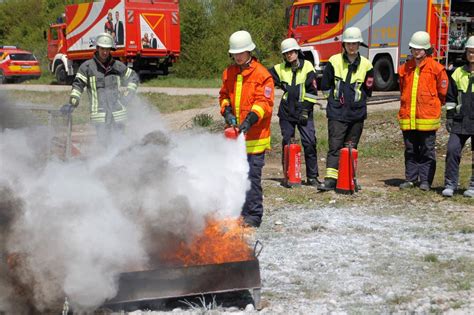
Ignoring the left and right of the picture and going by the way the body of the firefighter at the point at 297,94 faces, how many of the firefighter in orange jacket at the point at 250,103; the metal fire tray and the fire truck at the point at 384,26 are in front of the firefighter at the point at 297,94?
2

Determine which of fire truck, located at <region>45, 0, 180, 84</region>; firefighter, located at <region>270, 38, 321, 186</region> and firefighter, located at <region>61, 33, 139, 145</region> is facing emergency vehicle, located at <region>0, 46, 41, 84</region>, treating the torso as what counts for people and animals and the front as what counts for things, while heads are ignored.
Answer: the fire truck

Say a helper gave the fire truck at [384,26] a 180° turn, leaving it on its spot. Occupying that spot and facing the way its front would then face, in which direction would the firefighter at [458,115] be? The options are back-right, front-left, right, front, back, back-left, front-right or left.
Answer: front-right

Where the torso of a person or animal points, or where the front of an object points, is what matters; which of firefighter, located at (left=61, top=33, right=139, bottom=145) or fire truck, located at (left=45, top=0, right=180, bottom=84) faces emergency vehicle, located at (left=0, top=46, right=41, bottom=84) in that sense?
the fire truck

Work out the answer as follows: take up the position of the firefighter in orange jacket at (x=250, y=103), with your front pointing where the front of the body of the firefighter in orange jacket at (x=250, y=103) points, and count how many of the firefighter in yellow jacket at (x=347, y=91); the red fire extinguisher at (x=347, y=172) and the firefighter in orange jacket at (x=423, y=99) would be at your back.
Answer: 3

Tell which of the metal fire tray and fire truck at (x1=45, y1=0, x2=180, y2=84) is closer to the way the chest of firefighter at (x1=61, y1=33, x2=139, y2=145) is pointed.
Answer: the metal fire tray

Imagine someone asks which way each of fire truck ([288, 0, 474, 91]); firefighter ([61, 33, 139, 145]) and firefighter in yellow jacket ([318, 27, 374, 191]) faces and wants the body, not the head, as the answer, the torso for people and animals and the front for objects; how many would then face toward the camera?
2
